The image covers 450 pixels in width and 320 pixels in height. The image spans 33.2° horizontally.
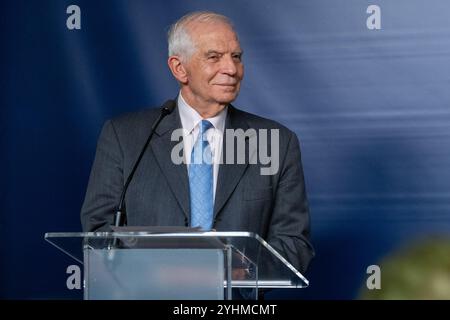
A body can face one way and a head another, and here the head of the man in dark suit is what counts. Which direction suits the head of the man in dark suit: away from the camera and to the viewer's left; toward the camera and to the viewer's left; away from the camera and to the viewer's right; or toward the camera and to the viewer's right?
toward the camera and to the viewer's right

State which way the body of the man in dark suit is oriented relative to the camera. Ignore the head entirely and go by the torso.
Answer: toward the camera

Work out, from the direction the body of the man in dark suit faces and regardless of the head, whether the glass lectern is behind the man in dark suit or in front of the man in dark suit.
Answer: in front
